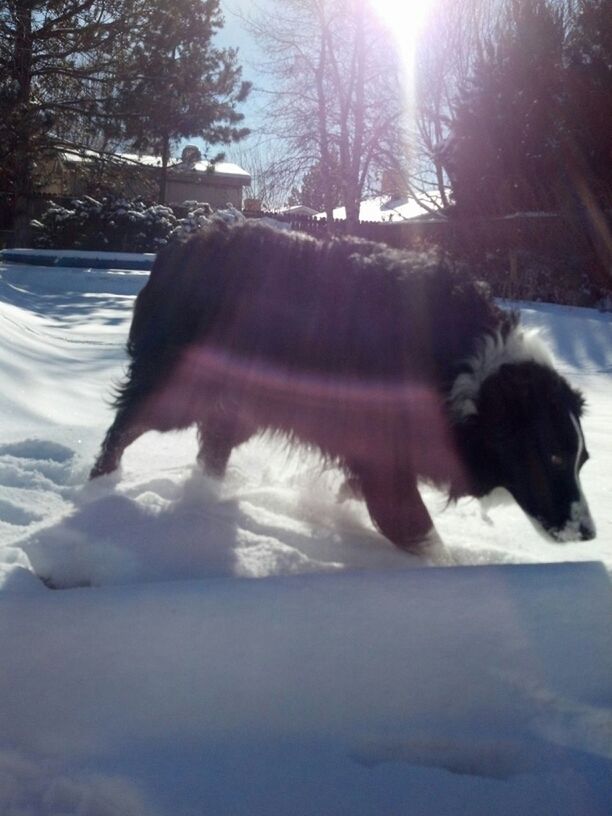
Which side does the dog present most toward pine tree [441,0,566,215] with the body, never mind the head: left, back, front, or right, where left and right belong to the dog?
left

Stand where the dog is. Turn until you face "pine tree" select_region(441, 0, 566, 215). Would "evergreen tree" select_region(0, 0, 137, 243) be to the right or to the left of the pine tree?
left

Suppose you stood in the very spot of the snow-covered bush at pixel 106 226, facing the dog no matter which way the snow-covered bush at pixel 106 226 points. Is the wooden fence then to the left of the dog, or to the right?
left

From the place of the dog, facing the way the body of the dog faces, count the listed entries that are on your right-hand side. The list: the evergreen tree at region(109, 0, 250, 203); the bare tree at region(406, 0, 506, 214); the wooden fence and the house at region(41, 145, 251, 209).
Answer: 0

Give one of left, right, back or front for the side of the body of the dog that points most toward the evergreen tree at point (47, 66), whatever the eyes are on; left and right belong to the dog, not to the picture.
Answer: left

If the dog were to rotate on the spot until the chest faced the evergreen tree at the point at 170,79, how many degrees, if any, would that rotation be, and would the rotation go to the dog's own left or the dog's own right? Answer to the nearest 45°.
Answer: approximately 90° to the dog's own left

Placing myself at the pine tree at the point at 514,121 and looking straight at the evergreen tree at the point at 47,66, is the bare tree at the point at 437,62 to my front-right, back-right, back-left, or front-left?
front-right

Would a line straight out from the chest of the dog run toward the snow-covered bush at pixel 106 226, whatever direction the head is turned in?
no

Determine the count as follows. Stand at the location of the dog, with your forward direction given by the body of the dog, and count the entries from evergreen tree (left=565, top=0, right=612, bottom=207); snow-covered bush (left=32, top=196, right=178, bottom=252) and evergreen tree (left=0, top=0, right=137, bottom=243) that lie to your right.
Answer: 0

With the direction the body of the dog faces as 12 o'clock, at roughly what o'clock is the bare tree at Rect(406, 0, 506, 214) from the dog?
The bare tree is roughly at 9 o'clock from the dog.

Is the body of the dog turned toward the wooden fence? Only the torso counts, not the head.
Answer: no

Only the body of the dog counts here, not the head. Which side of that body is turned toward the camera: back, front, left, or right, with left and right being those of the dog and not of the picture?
right

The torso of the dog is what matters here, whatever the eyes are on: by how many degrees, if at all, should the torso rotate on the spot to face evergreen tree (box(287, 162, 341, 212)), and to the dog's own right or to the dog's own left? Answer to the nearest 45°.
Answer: approximately 90° to the dog's own left
